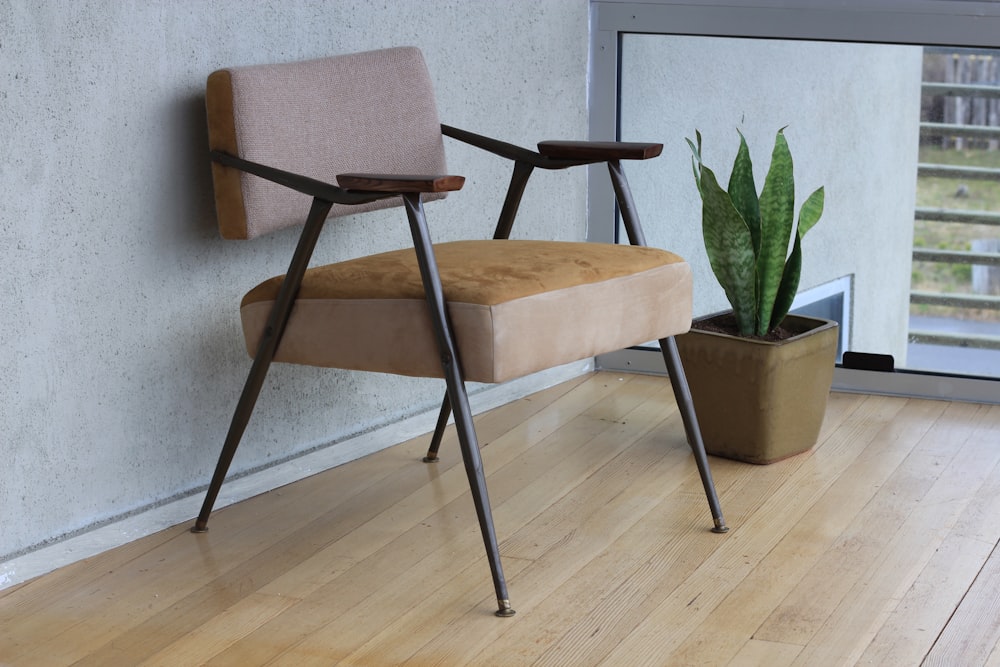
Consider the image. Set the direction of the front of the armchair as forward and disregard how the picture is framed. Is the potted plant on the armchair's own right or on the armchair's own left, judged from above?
on the armchair's own left

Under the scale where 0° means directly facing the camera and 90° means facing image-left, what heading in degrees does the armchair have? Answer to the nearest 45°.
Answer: approximately 315°

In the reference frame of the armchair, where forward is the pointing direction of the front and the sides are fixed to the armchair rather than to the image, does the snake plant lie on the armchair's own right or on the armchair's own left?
on the armchair's own left
